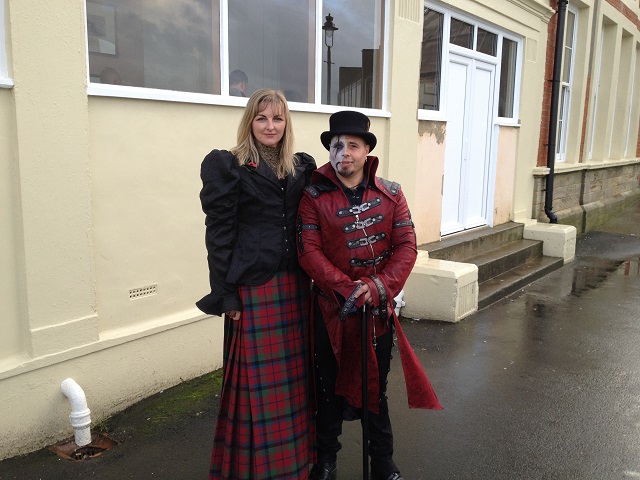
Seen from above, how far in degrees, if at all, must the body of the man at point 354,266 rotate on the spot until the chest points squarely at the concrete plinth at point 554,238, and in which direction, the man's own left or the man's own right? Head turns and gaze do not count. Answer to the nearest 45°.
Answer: approximately 135° to the man's own left

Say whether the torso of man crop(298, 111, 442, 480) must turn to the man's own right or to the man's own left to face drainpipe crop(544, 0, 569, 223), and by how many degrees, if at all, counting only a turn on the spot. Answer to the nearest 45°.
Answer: approximately 180°

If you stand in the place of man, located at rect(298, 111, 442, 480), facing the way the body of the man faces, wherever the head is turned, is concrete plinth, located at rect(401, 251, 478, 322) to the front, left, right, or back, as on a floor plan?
back

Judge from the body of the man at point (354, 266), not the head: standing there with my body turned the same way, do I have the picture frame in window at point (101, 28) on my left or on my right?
on my right

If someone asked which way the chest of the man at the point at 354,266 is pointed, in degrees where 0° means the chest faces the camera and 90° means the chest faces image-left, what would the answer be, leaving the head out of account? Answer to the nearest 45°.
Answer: approximately 0°

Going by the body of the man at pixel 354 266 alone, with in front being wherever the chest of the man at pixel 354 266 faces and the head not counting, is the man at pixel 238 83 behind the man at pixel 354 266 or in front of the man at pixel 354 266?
behind

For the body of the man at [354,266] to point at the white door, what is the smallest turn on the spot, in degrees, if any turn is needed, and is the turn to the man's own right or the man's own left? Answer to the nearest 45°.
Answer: approximately 180°

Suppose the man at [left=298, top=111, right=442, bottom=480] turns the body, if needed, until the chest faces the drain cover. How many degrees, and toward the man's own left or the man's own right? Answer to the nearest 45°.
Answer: approximately 90° to the man's own right
